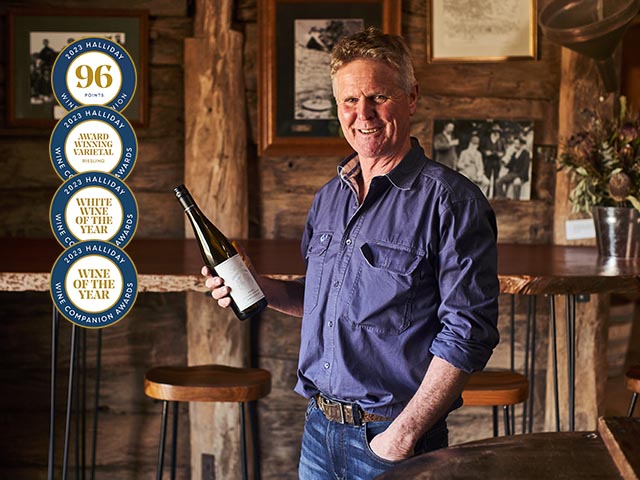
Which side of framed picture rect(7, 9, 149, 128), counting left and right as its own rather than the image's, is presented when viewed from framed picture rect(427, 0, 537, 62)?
left

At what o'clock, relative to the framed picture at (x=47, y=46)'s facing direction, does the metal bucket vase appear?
The metal bucket vase is roughly at 10 o'clock from the framed picture.

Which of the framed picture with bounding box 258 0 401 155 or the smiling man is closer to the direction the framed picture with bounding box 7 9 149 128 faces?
the smiling man

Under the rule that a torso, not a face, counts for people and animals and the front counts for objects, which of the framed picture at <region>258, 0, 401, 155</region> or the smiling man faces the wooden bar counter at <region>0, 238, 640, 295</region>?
the framed picture

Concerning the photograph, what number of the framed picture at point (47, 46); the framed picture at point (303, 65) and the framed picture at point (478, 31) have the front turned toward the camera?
3

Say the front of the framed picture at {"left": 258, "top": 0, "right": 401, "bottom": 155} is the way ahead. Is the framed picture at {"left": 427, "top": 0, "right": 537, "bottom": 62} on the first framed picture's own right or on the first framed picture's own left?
on the first framed picture's own left

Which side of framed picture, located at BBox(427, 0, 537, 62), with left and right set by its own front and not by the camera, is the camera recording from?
front

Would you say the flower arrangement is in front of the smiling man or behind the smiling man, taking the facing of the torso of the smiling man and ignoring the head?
behind

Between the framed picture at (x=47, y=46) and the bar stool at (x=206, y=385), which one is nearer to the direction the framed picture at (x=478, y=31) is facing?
the bar stool

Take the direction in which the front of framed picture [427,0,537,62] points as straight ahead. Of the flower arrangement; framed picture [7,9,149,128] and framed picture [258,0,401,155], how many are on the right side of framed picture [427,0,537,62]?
2

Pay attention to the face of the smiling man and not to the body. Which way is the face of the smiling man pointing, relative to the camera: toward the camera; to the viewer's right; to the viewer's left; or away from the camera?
toward the camera

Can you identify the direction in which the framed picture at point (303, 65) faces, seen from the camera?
facing the viewer

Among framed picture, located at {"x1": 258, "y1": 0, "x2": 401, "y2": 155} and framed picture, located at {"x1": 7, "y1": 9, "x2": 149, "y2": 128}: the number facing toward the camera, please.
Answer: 2

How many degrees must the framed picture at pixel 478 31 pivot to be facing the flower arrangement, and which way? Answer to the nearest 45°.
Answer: approximately 45° to its left

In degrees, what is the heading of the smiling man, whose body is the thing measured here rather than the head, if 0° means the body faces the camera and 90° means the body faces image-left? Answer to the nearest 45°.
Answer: approximately 45°
